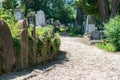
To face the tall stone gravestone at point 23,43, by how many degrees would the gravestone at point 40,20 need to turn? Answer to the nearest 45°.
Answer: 0° — it already faces it

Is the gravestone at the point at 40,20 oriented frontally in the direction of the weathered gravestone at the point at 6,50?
yes

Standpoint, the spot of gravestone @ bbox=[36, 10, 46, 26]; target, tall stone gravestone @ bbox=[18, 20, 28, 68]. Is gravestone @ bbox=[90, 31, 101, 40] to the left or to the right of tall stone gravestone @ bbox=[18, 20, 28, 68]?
left

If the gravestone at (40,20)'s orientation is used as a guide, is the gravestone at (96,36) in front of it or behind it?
in front

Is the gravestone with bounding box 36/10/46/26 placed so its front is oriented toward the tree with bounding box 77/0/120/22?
no

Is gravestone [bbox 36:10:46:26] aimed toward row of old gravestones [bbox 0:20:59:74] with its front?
yes

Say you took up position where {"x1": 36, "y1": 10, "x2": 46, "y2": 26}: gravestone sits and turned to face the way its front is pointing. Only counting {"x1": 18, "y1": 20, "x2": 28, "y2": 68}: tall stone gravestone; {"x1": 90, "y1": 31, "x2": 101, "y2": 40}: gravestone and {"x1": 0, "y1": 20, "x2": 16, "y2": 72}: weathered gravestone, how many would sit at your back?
0

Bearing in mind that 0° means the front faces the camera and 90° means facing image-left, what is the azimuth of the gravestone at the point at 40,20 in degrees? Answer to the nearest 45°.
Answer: approximately 0°
